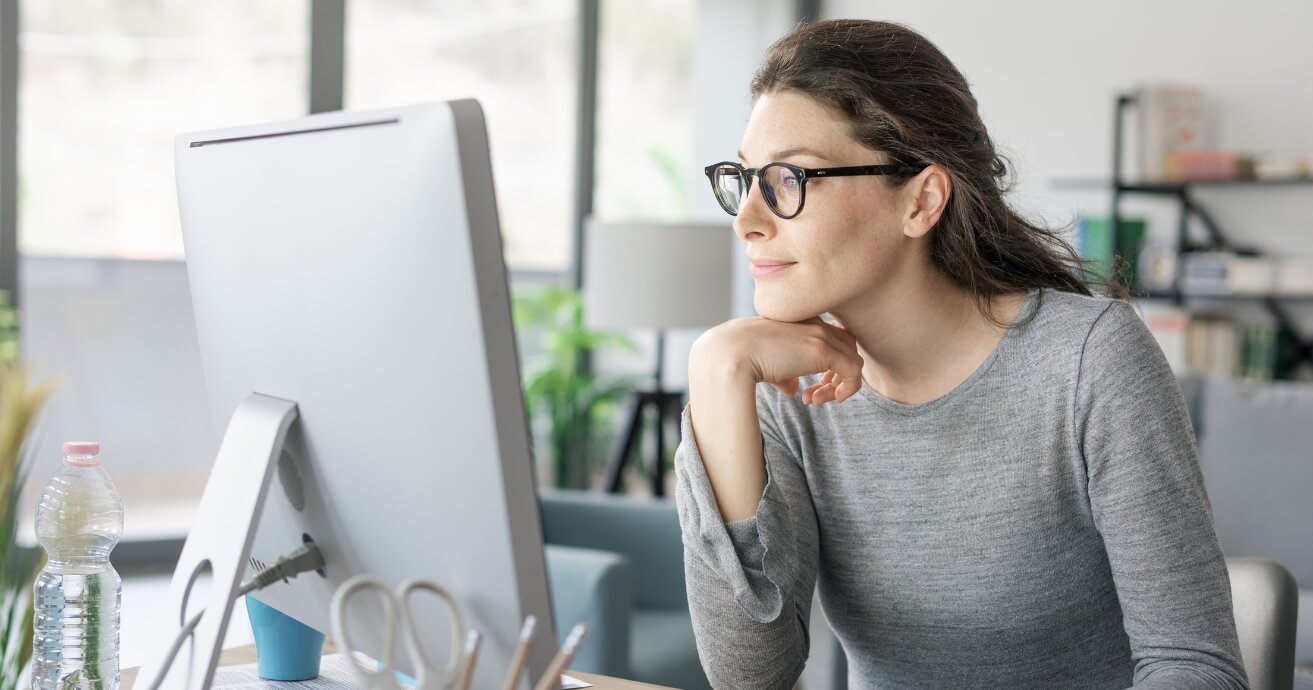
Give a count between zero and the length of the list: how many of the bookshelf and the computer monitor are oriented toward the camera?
1

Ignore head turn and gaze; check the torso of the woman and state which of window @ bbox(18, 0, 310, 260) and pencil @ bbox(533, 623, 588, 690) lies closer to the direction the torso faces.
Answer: the pencil

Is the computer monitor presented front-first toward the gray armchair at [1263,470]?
yes

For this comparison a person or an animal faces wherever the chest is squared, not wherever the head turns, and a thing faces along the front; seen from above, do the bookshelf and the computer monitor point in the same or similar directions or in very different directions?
very different directions

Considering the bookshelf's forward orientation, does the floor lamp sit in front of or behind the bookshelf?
in front

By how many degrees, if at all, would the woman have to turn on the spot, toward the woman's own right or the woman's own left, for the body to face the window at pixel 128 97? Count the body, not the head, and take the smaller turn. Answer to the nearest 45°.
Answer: approximately 90° to the woman's own right

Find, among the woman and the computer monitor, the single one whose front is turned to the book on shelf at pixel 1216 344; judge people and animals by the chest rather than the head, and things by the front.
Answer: the computer monitor

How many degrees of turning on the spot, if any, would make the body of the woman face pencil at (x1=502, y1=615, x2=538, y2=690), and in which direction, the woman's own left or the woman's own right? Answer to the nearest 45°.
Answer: approximately 45° to the woman's own left

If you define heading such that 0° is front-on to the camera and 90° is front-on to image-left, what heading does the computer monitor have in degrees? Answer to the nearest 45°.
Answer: approximately 225°

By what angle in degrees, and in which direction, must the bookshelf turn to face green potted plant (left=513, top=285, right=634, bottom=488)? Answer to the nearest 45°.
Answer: approximately 90° to its right

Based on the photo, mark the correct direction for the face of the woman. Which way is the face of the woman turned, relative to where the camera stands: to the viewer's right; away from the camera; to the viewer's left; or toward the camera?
to the viewer's left

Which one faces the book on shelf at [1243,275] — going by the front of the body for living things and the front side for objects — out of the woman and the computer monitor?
the computer monitor

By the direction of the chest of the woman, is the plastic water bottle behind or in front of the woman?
in front
